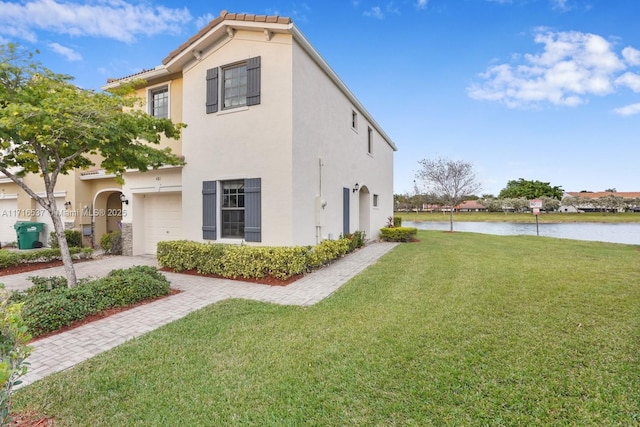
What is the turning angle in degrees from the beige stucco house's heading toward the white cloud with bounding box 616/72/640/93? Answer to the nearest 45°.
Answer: approximately 135° to its left

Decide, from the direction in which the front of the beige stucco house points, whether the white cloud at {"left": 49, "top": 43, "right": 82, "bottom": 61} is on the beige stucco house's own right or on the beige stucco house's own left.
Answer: on the beige stucco house's own right

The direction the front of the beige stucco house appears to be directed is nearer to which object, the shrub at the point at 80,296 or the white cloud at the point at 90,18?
the shrub

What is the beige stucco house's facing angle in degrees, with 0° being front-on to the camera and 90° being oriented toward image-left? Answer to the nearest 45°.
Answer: approximately 45°

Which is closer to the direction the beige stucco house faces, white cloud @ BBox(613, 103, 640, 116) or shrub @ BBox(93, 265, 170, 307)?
the shrub

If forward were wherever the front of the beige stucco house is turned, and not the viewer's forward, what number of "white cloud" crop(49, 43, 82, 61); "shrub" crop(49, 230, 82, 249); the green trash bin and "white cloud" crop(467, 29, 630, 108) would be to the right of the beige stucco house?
3
